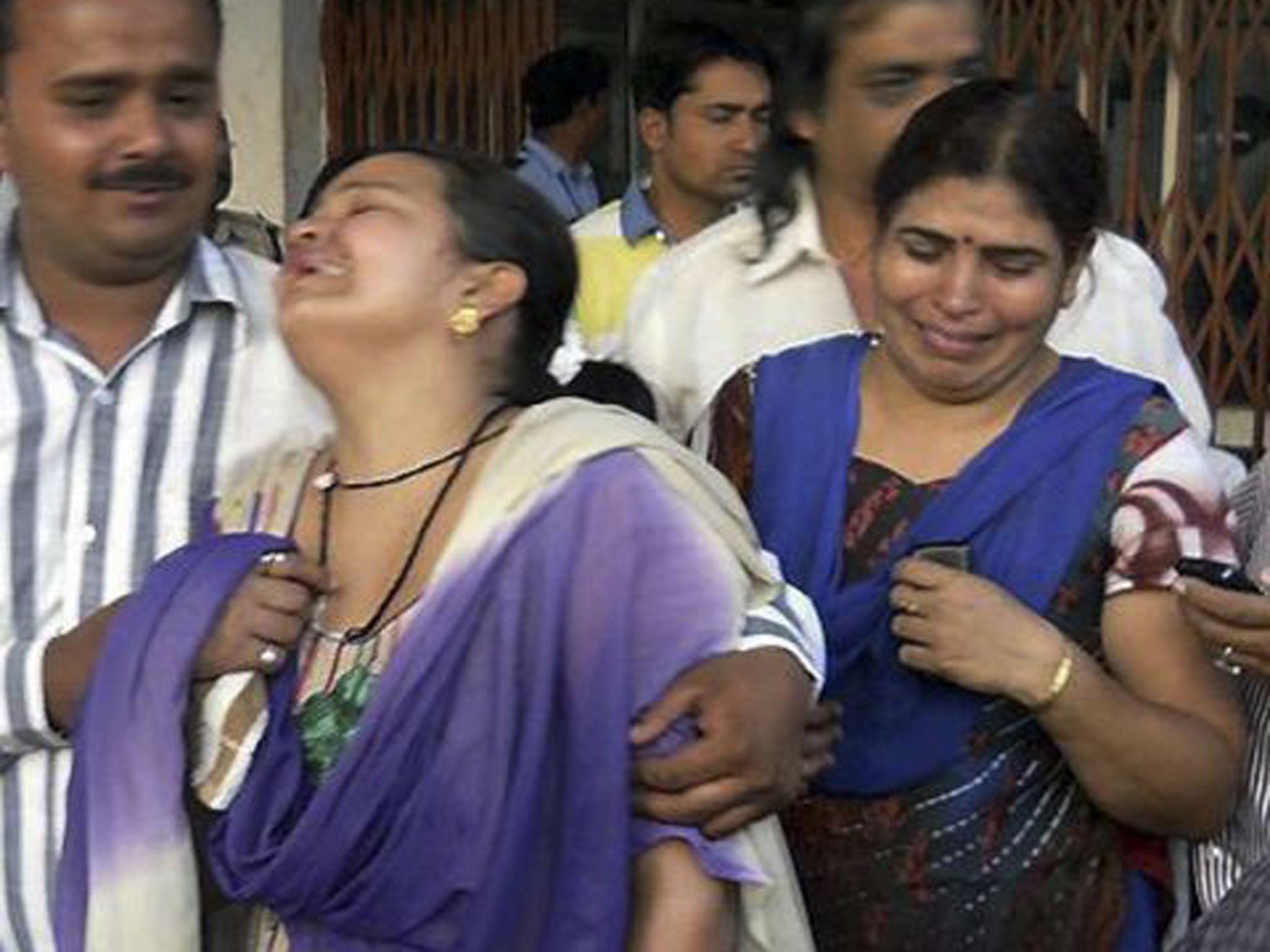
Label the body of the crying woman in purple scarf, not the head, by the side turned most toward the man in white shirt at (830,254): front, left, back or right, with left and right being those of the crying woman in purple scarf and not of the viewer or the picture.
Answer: back

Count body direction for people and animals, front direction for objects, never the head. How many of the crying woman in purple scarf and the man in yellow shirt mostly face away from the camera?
0

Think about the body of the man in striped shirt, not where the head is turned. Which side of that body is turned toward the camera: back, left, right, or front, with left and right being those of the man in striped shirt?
front

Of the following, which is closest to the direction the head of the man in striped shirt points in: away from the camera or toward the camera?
toward the camera

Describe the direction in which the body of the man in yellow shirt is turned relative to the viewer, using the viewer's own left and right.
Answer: facing the viewer and to the right of the viewer

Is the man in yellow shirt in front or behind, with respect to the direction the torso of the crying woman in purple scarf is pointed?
behind

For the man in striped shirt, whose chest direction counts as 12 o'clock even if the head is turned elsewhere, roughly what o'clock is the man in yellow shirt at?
The man in yellow shirt is roughly at 7 o'clock from the man in striped shirt.

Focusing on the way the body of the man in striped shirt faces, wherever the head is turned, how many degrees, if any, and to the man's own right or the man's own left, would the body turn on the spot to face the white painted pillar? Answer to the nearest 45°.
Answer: approximately 180°

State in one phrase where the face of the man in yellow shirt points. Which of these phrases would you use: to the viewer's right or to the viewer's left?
to the viewer's right

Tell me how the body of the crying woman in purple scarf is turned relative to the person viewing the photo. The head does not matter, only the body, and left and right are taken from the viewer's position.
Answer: facing the viewer and to the left of the viewer

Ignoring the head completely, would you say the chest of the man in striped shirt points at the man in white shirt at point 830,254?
no

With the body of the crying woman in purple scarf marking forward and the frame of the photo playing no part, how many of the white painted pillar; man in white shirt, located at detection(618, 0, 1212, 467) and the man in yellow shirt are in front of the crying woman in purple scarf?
0

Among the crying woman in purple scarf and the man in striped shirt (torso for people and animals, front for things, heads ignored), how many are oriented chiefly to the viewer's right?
0

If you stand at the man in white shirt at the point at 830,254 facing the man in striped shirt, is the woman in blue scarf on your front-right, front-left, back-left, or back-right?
front-left

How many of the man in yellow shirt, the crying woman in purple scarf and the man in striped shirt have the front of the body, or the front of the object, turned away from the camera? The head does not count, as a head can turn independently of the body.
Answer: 0

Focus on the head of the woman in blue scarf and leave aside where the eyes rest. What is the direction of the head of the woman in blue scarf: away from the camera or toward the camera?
toward the camera
